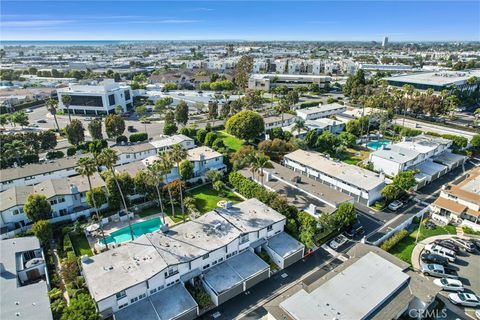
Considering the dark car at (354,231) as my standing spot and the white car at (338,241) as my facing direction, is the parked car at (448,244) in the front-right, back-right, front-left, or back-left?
back-left
